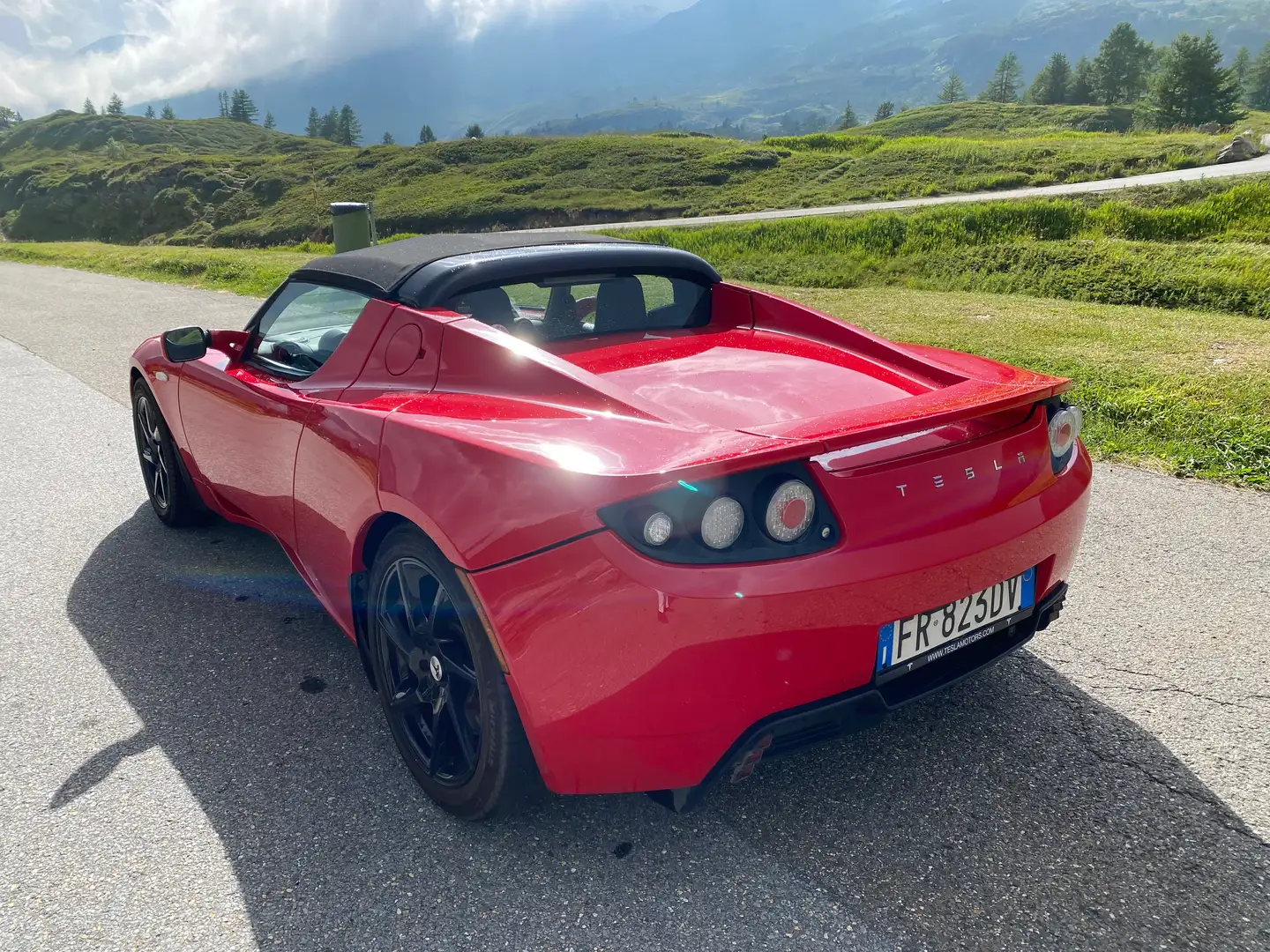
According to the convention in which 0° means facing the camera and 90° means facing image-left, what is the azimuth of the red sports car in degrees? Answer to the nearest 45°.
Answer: approximately 135°

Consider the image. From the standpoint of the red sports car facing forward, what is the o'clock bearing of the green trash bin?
The green trash bin is roughly at 1 o'clock from the red sports car.
